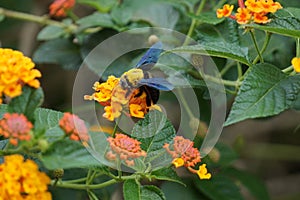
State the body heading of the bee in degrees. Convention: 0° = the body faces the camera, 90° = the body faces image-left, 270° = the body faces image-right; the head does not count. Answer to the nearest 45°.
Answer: approximately 90°

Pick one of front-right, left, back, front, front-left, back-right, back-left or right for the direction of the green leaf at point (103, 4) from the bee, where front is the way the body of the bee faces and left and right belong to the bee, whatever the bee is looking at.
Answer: right
